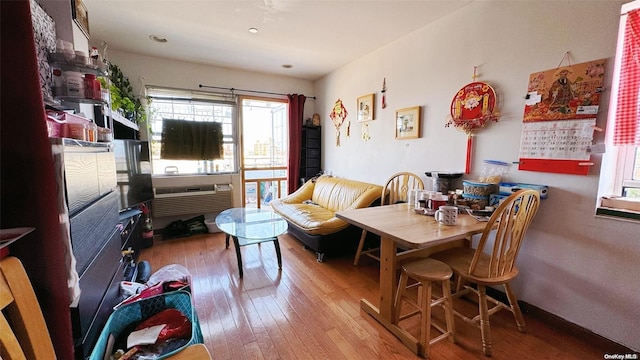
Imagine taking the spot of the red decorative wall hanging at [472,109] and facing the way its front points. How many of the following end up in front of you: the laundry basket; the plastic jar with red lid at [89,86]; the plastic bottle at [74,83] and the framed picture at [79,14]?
4

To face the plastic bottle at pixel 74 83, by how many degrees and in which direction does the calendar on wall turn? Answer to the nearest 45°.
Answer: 0° — it already faces it

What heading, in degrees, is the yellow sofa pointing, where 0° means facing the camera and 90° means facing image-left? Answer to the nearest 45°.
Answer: approximately 45°

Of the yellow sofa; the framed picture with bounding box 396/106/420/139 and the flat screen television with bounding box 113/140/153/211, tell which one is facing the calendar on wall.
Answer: the flat screen television

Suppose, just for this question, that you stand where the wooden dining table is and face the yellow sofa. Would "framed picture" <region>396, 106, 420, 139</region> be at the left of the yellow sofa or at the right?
right

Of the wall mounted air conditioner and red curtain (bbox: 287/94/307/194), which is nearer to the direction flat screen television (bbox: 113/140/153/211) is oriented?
the red curtain

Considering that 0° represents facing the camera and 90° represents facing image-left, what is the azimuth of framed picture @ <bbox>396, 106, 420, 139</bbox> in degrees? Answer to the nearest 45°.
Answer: approximately 45°

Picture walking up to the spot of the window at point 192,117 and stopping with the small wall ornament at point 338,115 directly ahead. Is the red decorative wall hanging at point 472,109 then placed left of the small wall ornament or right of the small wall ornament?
right
